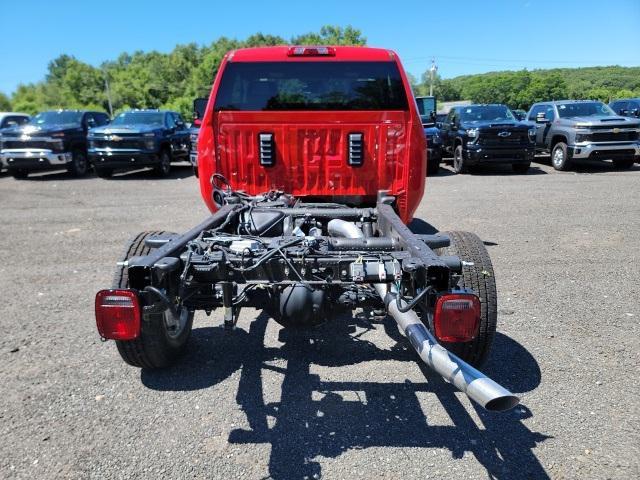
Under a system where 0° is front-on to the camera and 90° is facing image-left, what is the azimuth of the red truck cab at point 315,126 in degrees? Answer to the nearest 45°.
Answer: approximately 180°

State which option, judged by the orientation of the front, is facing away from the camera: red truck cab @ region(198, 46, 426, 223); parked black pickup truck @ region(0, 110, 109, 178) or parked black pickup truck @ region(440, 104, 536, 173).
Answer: the red truck cab

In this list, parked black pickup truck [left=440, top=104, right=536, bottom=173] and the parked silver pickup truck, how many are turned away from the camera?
0

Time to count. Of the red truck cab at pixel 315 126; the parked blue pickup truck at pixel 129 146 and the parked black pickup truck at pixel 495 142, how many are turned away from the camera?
1

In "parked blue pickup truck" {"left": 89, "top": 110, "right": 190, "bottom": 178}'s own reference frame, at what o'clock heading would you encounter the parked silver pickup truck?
The parked silver pickup truck is roughly at 8 o'clock from the parked blue pickup truck.

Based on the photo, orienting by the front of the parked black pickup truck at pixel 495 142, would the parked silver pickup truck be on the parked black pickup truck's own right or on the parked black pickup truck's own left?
on the parked black pickup truck's own left

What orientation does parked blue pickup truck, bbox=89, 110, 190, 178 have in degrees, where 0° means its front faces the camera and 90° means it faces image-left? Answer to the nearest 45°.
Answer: approximately 45°

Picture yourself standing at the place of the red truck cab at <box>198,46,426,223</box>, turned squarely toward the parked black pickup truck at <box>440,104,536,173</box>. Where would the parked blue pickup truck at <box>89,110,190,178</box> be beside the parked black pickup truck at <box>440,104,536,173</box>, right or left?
left

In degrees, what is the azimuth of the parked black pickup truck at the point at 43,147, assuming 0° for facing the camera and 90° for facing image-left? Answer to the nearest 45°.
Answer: approximately 45°

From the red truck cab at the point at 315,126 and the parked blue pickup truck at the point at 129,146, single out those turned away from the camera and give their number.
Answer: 1

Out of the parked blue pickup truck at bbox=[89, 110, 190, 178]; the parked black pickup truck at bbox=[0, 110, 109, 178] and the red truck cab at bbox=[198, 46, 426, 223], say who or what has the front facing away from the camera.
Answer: the red truck cab

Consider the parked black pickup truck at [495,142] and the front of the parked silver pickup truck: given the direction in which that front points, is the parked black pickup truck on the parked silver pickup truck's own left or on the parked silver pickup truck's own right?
on the parked silver pickup truck's own right

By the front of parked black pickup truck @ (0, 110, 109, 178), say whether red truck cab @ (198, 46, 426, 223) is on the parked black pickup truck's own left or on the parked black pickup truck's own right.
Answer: on the parked black pickup truck's own left

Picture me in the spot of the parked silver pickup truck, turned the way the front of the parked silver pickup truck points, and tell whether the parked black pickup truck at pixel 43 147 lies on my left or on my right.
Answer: on my right

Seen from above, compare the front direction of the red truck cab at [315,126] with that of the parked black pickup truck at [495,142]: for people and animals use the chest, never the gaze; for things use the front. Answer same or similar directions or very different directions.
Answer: very different directions
